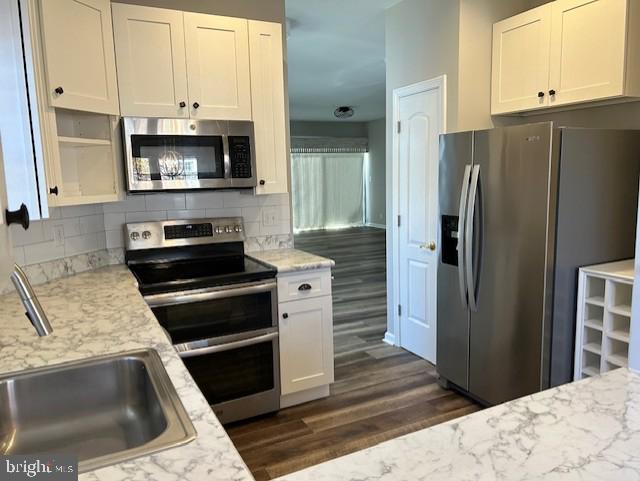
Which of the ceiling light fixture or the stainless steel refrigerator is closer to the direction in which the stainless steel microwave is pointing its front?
the stainless steel refrigerator

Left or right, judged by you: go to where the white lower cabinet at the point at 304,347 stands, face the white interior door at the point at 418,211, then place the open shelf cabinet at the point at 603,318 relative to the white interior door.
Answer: right

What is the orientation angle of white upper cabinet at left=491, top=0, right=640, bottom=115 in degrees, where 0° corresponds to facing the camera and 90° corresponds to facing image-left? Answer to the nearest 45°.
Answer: approximately 45°

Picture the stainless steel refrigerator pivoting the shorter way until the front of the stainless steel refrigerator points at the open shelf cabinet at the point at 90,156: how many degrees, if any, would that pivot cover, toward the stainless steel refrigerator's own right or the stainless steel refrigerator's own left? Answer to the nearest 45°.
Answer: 0° — it already faces it

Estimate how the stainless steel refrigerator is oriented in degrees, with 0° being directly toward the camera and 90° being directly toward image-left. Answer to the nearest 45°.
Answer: approximately 45°
